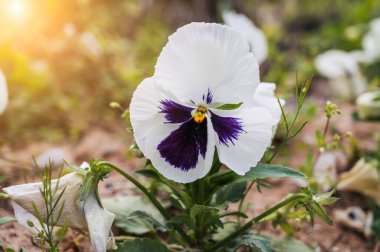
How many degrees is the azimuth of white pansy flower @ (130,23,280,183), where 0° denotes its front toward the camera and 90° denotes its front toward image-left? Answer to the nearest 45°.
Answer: approximately 0°

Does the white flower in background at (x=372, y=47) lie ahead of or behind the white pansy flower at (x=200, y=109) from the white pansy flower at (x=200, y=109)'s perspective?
behind

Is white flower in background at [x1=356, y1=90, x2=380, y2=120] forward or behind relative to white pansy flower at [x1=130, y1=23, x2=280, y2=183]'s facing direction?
behind

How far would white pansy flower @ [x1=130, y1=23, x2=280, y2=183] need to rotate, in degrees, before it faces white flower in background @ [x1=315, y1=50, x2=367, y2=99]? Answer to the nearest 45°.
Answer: approximately 135° to its left

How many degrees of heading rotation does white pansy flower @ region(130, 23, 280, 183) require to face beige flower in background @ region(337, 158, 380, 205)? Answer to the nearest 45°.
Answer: approximately 135° to its left
